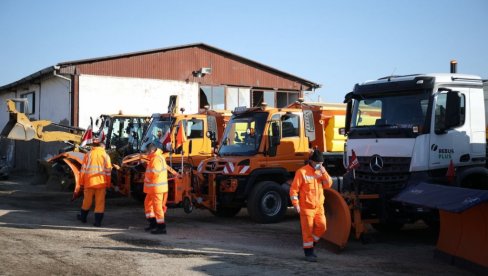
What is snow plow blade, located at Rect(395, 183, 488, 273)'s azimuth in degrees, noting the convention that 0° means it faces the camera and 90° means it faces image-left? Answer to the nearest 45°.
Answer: approximately 45°

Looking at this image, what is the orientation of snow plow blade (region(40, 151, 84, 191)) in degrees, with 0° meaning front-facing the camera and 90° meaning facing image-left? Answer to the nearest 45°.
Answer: approximately 45°

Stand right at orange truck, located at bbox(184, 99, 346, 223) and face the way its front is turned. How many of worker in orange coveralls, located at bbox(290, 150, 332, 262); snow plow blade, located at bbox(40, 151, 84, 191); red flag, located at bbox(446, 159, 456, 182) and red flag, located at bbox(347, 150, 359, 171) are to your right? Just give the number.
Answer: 1

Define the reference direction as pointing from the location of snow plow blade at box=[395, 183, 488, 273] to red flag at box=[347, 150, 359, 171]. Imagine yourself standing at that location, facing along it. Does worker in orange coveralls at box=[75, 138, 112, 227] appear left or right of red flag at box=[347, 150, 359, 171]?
left

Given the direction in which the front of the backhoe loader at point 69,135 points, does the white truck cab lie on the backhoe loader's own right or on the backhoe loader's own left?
on the backhoe loader's own left

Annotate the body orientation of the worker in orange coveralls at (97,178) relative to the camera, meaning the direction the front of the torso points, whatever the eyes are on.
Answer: away from the camera

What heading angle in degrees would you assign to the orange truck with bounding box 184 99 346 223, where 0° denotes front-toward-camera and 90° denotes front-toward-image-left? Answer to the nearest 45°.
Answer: approximately 45°

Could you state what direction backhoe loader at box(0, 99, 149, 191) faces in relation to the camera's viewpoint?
facing the viewer and to the left of the viewer

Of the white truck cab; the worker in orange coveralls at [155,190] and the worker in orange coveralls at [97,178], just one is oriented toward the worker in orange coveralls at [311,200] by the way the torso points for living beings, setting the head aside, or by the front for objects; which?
the white truck cab

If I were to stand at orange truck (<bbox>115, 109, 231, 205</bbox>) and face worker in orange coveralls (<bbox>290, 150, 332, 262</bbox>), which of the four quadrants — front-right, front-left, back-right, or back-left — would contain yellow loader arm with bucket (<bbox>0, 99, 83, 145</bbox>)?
back-right

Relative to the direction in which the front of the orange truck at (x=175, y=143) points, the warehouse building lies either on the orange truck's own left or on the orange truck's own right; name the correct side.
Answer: on the orange truck's own right

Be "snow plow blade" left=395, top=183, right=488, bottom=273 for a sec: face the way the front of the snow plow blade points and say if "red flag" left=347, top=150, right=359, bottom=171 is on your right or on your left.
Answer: on your right

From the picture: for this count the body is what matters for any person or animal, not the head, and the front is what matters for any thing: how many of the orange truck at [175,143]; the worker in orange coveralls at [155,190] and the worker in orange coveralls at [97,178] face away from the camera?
1

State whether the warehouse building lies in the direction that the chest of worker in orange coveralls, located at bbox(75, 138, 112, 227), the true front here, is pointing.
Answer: yes

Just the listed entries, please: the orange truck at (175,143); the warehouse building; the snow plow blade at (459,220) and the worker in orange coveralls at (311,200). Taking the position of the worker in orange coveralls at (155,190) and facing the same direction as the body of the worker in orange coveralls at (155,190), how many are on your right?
2
